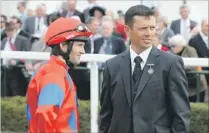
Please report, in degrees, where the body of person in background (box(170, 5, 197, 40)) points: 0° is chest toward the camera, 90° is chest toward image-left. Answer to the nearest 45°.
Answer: approximately 0°

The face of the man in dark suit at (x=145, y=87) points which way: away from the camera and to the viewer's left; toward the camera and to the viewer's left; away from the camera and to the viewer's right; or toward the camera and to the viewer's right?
toward the camera and to the viewer's right

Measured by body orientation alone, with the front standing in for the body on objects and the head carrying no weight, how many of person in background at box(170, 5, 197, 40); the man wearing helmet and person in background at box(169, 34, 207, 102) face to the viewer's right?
1

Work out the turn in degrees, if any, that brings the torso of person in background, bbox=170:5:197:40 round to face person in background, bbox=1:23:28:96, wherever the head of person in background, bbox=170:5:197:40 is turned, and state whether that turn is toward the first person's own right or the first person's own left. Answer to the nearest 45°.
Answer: approximately 45° to the first person's own right

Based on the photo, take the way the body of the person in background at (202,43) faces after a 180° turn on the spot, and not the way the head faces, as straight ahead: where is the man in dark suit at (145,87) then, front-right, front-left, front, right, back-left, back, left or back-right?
back-left

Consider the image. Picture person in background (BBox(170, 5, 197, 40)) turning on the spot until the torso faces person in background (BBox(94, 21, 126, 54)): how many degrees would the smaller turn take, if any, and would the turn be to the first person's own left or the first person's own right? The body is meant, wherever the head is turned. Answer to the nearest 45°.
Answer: approximately 45° to the first person's own right

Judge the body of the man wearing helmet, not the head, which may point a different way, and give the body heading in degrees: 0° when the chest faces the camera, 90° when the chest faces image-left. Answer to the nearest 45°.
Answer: approximately 270°

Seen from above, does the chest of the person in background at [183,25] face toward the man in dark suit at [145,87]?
yes

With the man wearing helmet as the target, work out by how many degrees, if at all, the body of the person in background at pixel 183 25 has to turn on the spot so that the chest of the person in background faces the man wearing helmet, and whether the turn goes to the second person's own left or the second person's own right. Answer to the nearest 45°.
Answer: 0° — they already face them

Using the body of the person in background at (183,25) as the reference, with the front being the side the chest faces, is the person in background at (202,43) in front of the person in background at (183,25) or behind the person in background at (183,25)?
in front

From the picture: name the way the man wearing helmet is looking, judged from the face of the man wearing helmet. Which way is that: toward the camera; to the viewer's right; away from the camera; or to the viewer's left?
to the viewer's right

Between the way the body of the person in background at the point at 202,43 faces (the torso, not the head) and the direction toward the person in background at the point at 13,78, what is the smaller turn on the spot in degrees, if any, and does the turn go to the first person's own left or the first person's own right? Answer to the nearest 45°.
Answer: approximately 135° to the first person's own right

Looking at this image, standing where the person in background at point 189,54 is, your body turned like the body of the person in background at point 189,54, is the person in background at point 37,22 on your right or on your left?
on your right

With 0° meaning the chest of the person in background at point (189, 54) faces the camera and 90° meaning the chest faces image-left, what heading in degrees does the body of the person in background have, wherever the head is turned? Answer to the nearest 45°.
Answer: approximately 45°

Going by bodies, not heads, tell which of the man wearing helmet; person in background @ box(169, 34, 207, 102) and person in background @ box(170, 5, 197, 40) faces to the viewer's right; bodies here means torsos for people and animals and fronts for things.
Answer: the man wearing helmet

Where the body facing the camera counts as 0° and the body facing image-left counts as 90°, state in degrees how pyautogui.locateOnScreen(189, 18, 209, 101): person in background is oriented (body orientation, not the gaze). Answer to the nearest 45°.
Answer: approximately 315°
